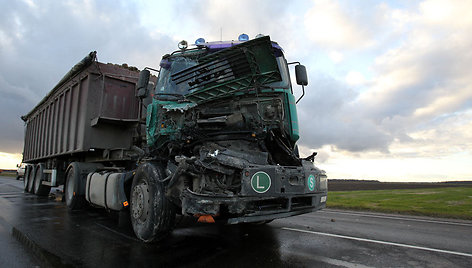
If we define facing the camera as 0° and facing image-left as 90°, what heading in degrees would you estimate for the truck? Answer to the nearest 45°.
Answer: approximately 315°
